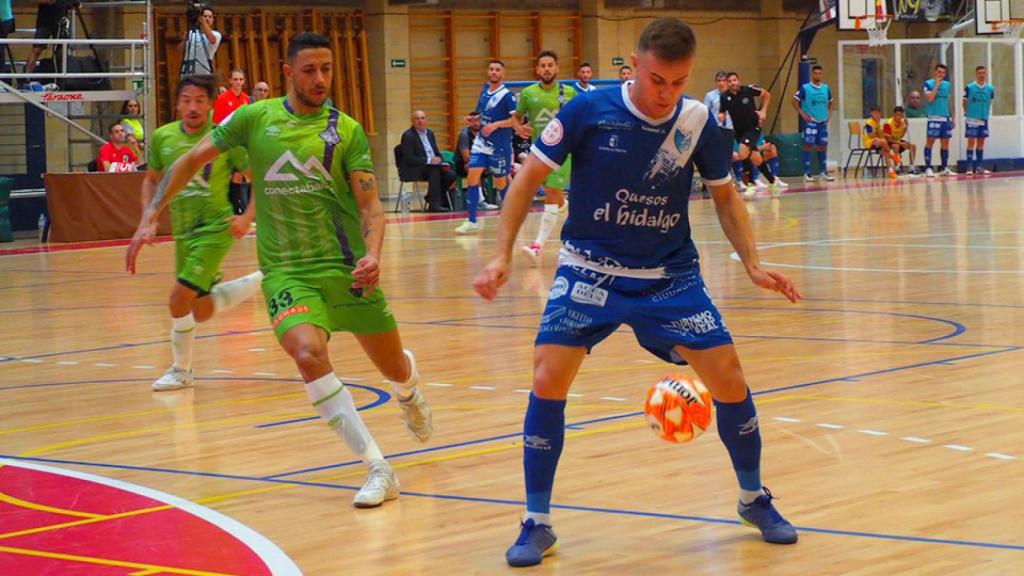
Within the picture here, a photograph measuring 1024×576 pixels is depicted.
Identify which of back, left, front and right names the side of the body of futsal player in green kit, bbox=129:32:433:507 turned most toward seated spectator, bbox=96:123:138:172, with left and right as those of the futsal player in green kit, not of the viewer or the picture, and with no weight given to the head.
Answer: back

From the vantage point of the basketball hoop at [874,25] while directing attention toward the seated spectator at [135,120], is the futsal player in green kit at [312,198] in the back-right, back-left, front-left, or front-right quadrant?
front-left

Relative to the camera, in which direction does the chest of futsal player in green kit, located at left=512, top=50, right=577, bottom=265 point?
toward the camera

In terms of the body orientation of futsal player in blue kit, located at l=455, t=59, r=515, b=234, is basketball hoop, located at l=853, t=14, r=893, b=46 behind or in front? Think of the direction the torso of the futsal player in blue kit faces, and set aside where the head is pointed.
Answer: behind

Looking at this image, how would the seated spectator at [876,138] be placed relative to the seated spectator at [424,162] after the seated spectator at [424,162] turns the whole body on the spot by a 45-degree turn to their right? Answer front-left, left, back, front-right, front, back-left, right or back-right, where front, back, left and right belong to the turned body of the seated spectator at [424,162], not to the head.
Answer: back-left

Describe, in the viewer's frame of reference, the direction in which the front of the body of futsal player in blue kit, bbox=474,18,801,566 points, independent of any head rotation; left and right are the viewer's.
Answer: facing the viewer

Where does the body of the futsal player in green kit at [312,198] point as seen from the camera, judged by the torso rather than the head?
toward the camera

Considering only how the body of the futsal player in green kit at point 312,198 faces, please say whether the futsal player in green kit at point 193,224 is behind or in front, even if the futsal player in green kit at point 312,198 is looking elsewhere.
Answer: behind

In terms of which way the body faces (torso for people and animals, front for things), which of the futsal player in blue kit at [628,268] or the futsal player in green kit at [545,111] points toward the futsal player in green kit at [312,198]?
the futsal player in green kit at [545,111]

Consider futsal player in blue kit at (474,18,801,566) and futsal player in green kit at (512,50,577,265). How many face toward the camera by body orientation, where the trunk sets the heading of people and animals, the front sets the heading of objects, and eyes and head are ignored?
2

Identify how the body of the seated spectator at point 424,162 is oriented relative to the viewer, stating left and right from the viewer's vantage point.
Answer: facing the viewer and to the right of the viewer

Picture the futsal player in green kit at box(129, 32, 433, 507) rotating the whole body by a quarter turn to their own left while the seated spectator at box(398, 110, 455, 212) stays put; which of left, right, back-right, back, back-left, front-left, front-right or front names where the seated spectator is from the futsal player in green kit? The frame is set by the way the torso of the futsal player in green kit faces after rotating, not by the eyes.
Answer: left

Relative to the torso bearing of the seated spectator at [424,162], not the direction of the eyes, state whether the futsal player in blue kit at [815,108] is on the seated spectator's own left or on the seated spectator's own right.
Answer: on the seated spectator's own left

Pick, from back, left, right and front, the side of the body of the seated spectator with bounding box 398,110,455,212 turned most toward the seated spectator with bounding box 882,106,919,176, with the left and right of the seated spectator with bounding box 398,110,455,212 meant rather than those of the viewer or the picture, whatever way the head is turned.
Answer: left

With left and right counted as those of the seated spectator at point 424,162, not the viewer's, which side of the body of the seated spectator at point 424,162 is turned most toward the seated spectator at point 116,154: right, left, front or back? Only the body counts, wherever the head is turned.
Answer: right

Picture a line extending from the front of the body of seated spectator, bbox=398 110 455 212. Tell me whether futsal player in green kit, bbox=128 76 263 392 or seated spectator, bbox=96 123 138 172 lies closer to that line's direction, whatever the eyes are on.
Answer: the futsal player in green kit
